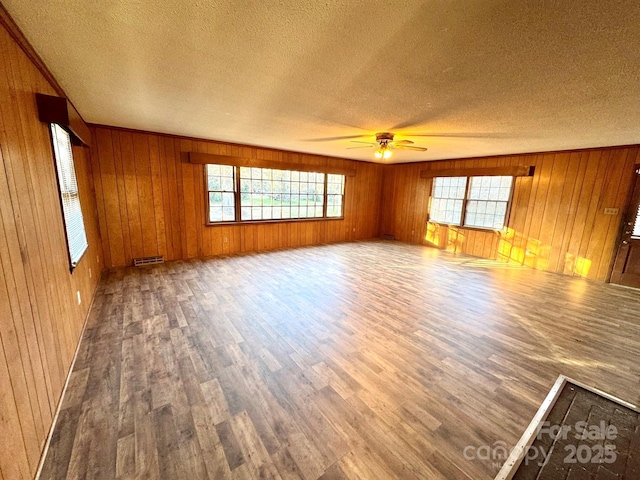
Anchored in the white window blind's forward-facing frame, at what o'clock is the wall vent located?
The wall vent is roughly at 10 o'clock from the white window blind.

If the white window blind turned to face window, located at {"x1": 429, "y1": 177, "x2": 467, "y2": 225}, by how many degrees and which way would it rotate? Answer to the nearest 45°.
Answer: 0° — it already faces it

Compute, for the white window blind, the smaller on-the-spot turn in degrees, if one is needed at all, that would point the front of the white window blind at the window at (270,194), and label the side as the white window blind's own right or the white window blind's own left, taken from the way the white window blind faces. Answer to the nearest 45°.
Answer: approximately 45° to the white window blind's own left

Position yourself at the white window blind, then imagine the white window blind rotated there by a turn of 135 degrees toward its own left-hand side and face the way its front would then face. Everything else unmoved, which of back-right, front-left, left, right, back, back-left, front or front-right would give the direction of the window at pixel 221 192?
right

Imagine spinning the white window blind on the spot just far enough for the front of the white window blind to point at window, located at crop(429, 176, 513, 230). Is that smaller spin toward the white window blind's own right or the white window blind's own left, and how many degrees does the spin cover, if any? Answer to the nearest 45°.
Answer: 0° — it already faces it

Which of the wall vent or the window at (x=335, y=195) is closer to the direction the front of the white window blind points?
the window

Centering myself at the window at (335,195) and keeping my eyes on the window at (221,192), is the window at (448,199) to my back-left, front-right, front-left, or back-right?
back-left

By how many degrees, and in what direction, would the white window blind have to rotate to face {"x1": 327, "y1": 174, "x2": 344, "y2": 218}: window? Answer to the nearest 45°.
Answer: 0° — it already faces it

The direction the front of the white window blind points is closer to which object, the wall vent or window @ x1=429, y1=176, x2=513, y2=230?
the window

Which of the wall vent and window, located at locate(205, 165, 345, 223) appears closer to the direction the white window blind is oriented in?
the window

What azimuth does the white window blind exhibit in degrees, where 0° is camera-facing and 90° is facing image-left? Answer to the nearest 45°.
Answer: approximately 270°
